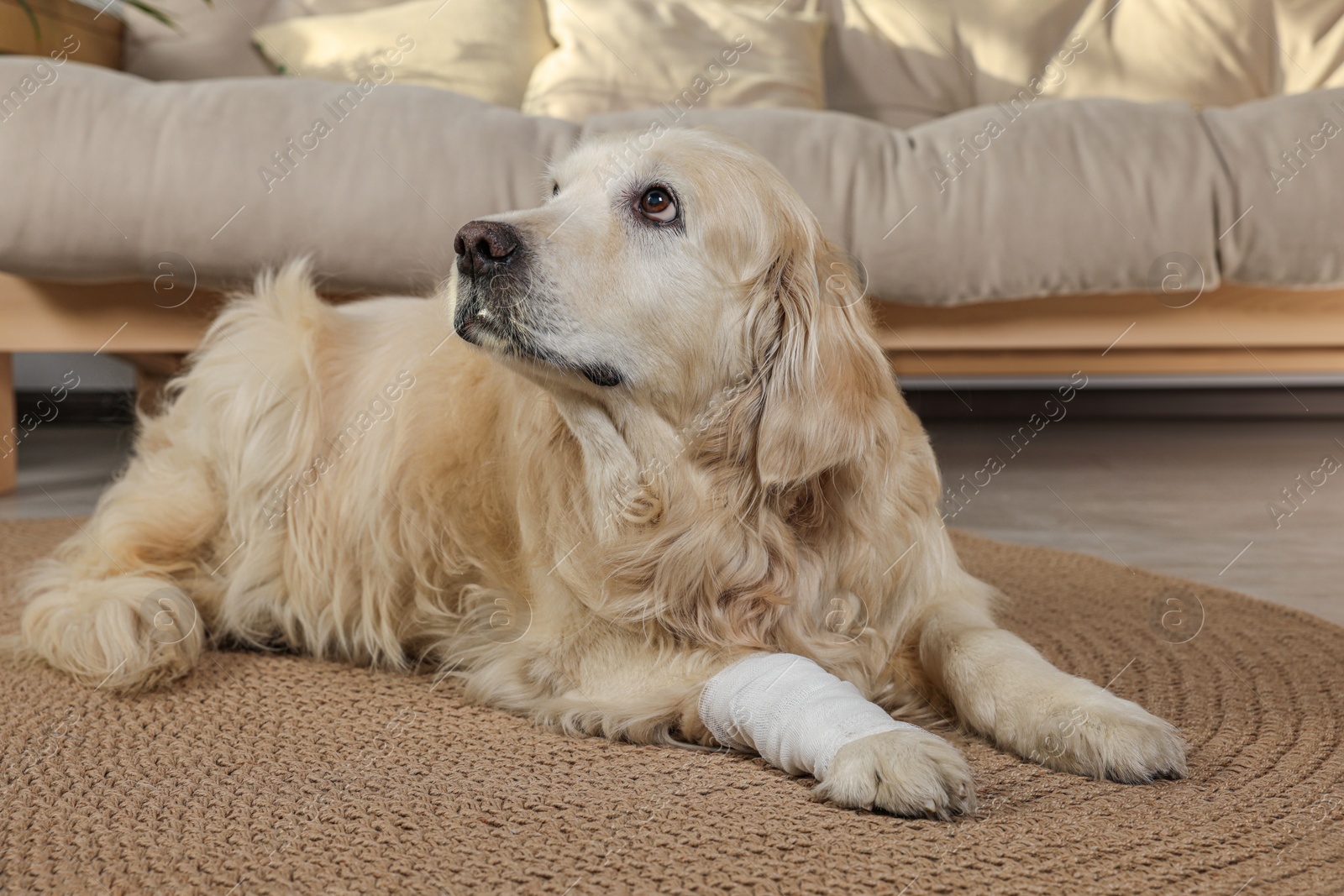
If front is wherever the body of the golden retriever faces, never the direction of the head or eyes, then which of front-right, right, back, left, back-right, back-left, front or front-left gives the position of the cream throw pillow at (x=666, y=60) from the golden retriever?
back-left

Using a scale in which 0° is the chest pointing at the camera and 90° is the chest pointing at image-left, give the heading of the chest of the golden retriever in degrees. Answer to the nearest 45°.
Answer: approximately 315°

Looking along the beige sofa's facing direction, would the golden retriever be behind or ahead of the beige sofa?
ahead

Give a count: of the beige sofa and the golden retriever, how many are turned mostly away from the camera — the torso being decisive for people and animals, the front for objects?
0

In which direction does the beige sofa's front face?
toward the camera

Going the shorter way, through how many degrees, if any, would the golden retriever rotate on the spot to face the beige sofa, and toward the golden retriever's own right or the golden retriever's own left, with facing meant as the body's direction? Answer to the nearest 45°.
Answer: approximately 135° to the golden retriever's own left
